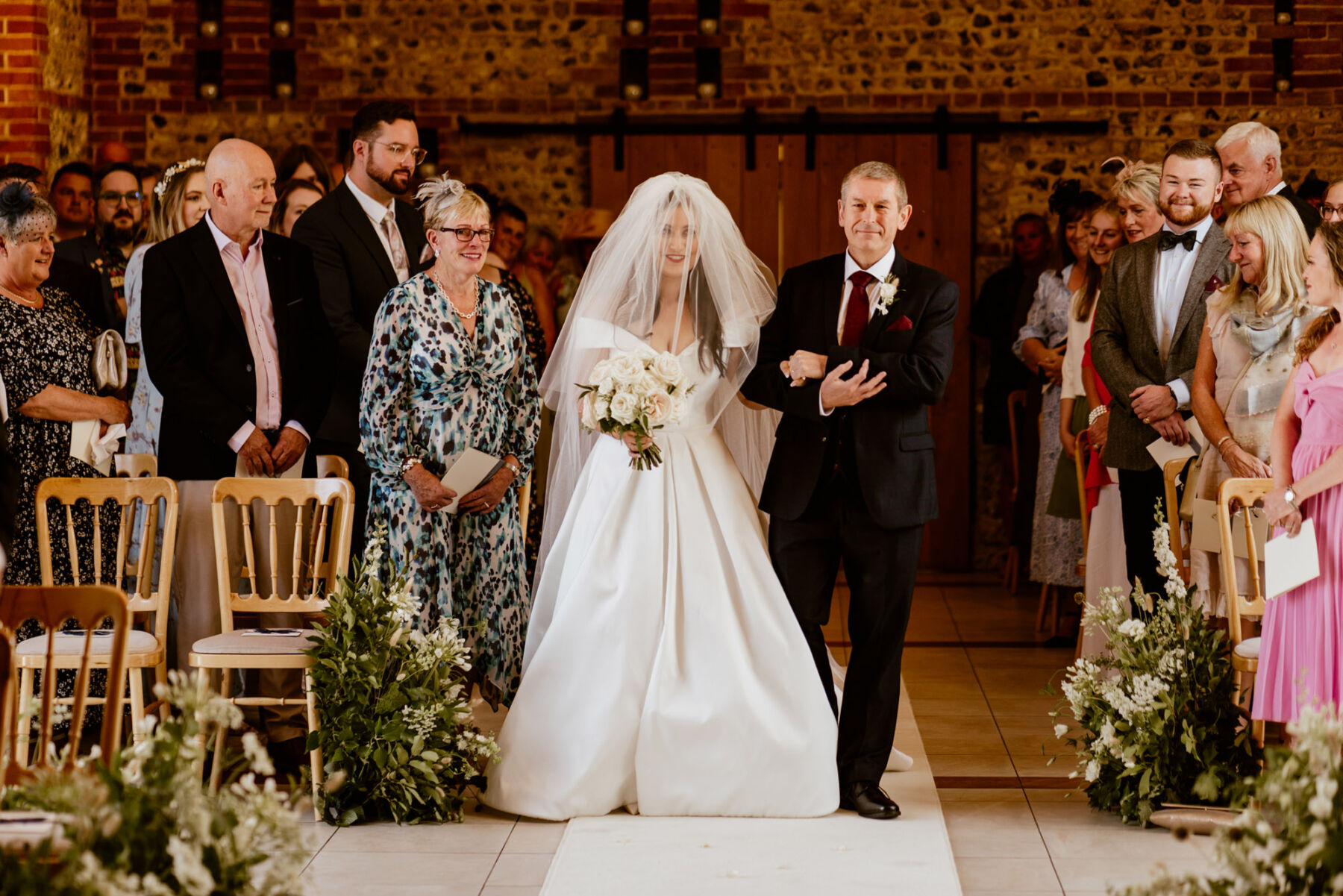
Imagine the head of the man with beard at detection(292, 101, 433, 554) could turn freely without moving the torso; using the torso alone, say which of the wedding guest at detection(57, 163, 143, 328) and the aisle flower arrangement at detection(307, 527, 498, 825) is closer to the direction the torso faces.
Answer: the aisle flower arrangement

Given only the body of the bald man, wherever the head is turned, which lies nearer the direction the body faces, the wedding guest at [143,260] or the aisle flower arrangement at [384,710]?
the aisle flower arrangement

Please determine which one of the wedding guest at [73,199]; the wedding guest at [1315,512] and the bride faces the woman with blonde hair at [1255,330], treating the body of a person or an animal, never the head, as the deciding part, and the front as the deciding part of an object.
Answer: the wedding guest at [73,199]

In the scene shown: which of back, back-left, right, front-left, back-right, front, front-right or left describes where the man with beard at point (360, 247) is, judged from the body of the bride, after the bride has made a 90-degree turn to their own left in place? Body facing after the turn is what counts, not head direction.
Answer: back-left

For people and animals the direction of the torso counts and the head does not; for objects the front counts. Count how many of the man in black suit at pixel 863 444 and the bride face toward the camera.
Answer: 2

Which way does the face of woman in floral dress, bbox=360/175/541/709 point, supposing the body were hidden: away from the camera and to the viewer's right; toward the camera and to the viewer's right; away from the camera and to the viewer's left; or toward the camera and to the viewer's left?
toward the camera and to the viewer's right

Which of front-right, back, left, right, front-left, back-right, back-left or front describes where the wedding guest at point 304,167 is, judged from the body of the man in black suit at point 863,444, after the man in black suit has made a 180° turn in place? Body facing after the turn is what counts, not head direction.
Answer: front-left

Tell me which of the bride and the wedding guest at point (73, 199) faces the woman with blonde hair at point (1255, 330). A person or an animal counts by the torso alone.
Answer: the wedding guest

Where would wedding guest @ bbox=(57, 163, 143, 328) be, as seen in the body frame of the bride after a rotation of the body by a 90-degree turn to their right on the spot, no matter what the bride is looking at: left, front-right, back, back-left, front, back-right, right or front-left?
front-right

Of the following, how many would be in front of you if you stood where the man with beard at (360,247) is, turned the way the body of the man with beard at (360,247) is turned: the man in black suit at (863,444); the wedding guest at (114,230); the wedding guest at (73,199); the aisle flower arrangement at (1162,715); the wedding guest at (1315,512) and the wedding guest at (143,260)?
3

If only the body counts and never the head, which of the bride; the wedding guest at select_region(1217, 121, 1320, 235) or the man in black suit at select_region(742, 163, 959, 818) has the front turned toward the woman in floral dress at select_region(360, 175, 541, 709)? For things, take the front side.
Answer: the wedding guest
